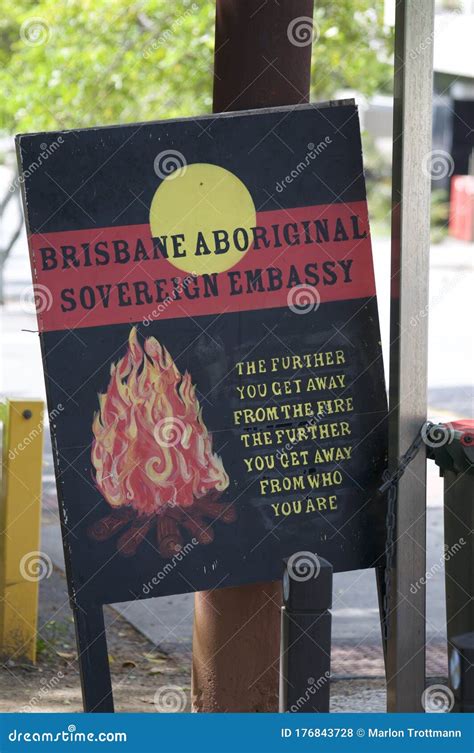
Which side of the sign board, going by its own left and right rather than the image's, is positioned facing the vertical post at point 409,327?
left

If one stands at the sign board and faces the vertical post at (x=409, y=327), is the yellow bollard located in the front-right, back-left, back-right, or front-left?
back-left

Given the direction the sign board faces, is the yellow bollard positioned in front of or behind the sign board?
behind

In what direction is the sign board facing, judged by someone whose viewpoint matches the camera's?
facing the viewer
